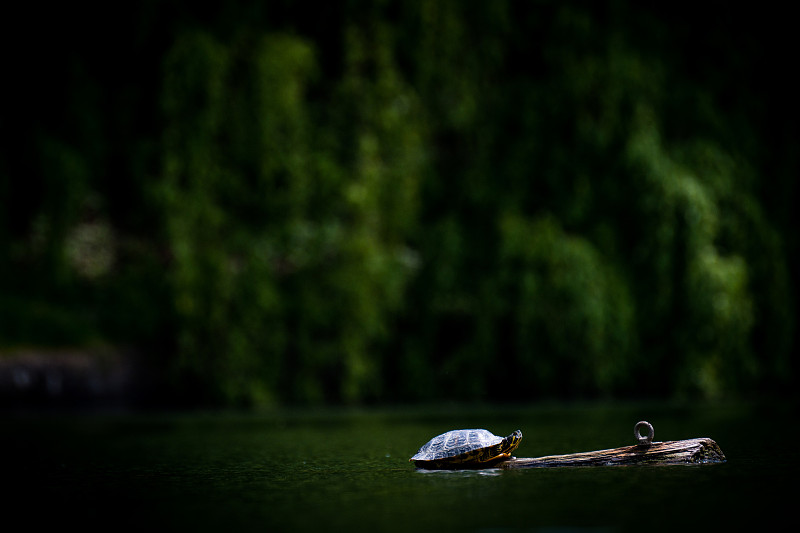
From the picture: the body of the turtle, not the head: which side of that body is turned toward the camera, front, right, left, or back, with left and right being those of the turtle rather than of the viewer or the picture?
right
